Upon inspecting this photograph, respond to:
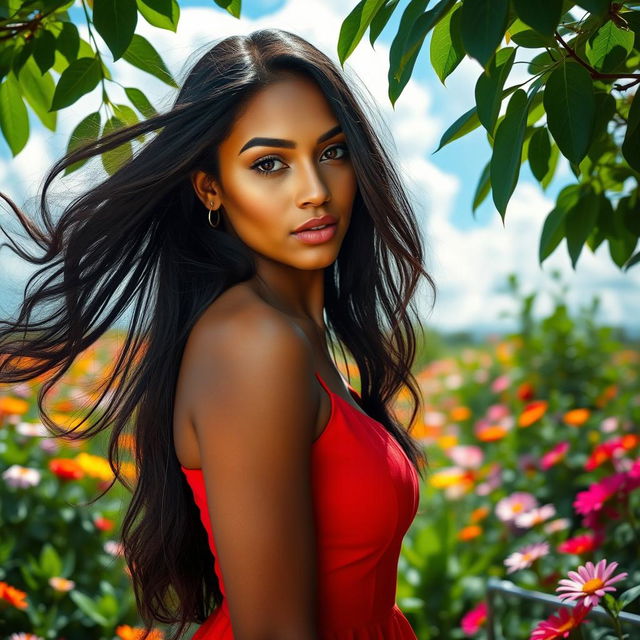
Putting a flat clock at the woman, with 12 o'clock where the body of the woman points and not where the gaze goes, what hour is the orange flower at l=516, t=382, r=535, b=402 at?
The orange flower is roughly at 10 o'clock from the woman.

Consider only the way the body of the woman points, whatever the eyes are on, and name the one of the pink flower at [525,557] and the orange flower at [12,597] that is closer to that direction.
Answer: the pink flower

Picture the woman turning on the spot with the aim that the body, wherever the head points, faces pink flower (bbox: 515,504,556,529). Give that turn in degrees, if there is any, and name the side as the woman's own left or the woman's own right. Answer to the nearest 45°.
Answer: approximately 45° to the woman's own left

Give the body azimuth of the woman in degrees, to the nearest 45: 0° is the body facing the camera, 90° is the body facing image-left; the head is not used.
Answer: approximately 270°

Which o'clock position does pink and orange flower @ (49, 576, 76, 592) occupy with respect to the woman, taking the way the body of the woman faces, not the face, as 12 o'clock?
The pink and orange flower is roughly at 8 o'clock from the woman.

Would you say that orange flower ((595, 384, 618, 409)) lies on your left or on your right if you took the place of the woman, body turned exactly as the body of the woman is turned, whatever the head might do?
on your left

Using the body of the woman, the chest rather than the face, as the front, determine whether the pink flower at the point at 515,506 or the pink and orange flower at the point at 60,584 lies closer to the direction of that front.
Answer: the pink flower
